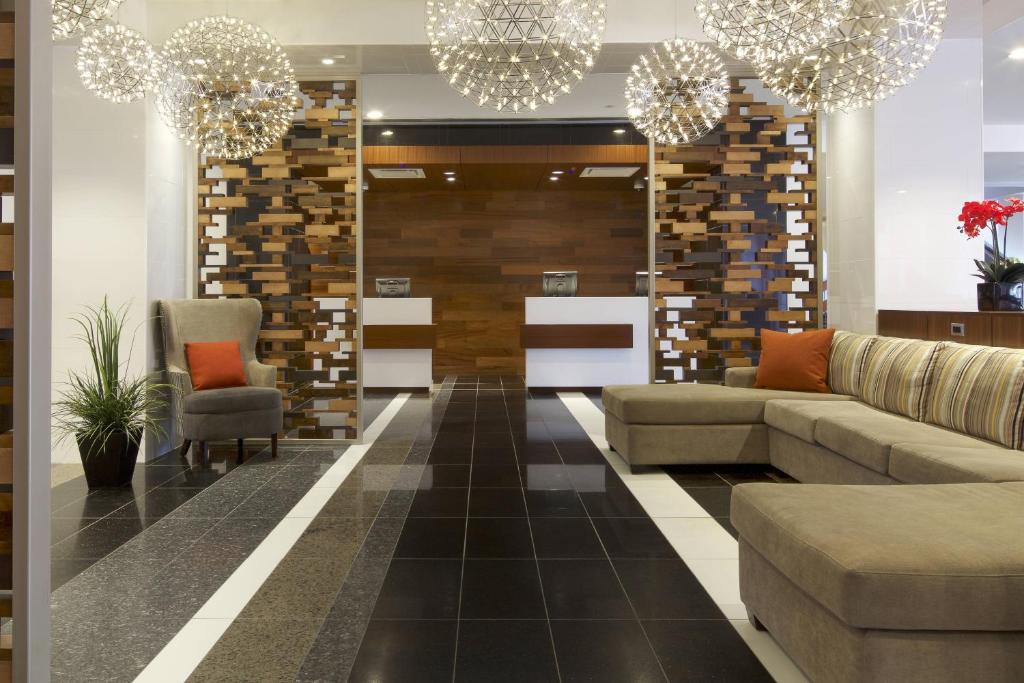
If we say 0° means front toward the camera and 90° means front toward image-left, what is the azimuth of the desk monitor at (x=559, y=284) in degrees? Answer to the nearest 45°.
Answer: approximately 180°

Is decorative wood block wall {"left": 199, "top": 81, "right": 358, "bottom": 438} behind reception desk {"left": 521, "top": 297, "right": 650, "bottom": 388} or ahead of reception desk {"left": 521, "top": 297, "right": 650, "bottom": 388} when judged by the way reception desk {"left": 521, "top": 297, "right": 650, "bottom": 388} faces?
ahead

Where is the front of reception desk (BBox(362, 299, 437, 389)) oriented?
toward the camera

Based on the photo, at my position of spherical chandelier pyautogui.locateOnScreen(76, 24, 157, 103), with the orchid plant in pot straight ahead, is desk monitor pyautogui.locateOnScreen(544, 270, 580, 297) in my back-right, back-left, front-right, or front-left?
front-left

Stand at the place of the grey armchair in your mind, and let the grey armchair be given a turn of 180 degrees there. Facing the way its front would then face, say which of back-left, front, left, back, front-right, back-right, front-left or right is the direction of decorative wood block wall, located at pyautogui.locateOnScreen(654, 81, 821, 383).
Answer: back-right

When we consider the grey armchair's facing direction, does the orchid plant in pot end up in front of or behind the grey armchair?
in front

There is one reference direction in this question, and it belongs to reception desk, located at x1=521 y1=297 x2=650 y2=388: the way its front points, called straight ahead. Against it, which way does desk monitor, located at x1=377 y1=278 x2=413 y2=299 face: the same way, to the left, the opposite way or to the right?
the opposite way

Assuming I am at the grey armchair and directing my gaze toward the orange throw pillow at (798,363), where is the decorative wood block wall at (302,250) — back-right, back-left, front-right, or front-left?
front-left

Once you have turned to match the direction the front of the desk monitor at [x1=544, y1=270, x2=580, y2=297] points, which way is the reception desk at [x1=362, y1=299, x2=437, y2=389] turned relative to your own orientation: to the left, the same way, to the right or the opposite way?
the opposite way

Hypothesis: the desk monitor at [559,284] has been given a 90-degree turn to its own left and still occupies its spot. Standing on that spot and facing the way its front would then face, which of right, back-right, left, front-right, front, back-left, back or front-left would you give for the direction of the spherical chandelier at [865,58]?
left

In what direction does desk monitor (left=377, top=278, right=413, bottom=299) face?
away from the camera

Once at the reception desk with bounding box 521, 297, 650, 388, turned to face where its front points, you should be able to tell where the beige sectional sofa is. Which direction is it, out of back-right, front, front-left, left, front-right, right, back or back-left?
front

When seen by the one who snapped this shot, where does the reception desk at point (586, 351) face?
facing the viewer
